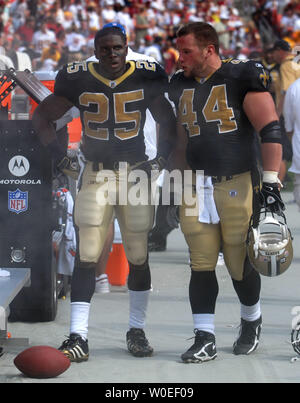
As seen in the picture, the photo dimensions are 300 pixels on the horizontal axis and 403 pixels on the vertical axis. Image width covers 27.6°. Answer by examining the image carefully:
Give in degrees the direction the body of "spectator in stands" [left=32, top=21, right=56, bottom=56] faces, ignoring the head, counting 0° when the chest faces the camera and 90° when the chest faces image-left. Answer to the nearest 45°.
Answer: approximately 0°

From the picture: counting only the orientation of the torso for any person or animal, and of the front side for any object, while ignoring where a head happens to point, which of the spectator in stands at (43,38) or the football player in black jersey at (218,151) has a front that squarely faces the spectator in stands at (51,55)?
the spectator in stands at (43,38)

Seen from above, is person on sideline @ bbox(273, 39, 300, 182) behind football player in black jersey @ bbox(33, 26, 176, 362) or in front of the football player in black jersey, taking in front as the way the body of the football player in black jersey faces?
behind

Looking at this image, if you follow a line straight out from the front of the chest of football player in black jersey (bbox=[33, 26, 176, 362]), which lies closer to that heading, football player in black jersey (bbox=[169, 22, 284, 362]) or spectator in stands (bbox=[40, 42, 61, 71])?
the football player in black jersey

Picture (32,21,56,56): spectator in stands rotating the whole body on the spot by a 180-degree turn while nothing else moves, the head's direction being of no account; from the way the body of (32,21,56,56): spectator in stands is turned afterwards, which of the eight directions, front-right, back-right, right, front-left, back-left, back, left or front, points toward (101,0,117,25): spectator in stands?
front-right

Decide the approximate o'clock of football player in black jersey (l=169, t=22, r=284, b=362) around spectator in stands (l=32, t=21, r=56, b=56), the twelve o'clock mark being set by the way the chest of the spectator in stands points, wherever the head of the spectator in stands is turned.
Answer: The football player in black jersey is roughly at 12 o'clock from the spectator in stands.

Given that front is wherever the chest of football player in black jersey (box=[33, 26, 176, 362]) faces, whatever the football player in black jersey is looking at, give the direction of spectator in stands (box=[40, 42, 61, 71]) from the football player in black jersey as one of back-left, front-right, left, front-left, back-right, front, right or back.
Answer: back

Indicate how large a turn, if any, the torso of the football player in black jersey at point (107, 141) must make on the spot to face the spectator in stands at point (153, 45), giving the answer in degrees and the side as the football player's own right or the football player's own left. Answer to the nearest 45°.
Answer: approximately 180°

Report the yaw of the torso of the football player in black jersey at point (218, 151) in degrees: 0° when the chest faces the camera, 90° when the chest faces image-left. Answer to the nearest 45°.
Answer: approximately 45°

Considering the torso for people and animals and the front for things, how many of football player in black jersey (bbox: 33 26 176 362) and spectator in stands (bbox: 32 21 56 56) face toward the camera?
2

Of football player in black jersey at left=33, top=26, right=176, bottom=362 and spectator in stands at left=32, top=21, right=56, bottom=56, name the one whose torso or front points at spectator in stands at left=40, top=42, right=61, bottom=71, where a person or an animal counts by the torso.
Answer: spectator in stands at left=32, top=21, right=56, bottom=56

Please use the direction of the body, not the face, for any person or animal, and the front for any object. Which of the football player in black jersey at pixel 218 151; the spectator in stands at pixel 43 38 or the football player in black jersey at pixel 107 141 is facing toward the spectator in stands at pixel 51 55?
the spectator in stands at pixel 43 38

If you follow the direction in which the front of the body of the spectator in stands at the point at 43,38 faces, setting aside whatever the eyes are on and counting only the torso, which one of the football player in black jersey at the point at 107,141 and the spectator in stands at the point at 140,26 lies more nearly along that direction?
the football player in black jersey
